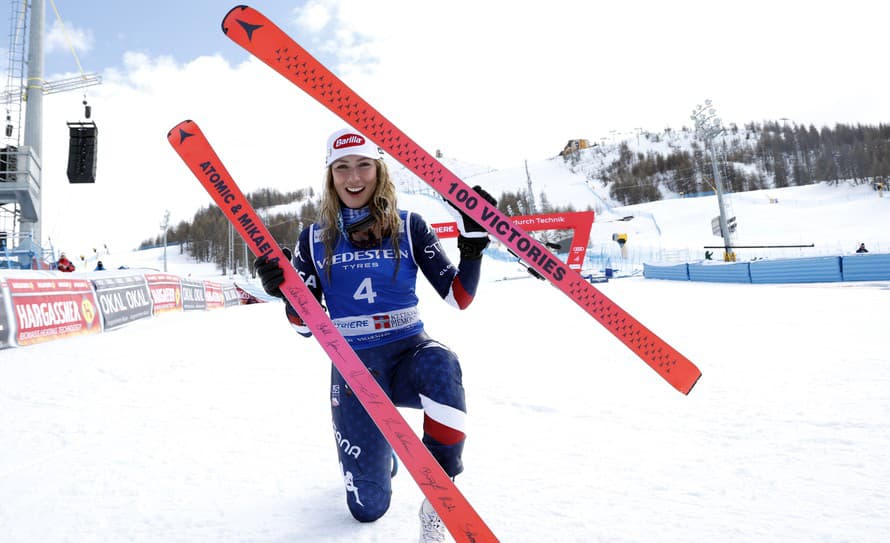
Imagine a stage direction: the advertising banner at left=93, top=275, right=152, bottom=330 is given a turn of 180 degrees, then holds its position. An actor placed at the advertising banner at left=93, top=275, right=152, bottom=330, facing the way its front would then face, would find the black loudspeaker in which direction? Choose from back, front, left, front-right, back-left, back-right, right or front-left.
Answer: front-right

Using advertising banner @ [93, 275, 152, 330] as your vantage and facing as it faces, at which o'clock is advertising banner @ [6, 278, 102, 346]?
advertising banner @ [6, 278, 102, 346] is roughly at 2 o'clock from advertising banner @ [93, 275, 152, 330].

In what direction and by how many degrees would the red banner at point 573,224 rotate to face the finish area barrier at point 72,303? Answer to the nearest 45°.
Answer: approximately 45° to its right

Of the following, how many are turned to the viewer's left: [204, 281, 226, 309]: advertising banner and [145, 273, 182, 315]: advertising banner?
0

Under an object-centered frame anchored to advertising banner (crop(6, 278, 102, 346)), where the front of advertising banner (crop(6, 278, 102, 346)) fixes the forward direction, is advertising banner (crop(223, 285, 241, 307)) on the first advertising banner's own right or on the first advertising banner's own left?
on the first advertising banner's own left

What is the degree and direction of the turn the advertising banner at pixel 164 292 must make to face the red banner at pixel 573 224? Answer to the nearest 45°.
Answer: approximately 45° to its left

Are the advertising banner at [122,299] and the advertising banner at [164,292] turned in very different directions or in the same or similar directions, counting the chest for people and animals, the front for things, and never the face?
same or similar directions

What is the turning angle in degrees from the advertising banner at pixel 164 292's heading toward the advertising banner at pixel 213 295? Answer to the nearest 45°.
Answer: approximately 135° to its left

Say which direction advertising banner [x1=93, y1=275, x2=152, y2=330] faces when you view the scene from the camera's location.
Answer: facing the viewer and to the right of the viewer

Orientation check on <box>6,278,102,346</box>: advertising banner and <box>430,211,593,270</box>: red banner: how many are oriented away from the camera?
0
